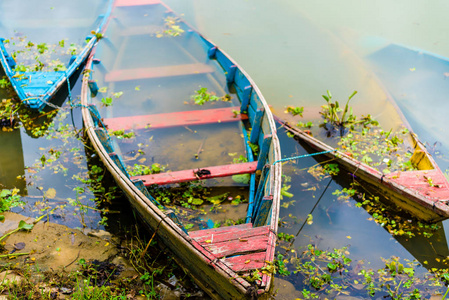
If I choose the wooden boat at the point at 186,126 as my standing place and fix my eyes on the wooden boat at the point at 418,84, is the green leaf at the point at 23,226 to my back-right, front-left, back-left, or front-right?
back-right

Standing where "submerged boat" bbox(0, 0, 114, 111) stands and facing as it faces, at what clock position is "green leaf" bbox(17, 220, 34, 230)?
The green leaf is roughly at 12 o'clock from the submerged boat.

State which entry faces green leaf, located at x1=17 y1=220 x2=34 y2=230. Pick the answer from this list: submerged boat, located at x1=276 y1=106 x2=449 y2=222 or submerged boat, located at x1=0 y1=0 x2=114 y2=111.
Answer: submerged boat, located at x1=0 y1=0 x2=114 y2=111

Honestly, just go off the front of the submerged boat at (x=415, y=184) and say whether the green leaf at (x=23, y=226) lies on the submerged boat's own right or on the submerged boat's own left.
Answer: on the submerged boat's own right

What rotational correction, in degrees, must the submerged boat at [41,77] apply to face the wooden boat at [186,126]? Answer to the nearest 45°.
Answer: approximately 45° to its left

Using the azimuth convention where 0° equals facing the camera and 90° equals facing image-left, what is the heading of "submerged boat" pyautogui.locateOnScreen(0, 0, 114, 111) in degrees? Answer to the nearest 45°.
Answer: approximately 0°

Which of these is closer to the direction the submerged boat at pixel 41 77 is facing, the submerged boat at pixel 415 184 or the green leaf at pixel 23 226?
the green leaf

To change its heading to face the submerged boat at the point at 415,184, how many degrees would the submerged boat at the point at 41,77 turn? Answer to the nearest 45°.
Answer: approximately 45° to its left
